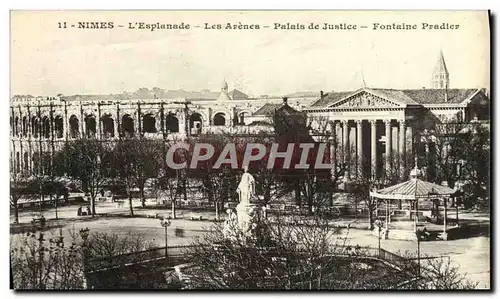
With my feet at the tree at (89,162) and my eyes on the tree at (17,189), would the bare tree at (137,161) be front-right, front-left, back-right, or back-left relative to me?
back-left
